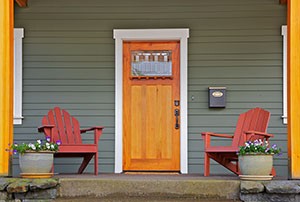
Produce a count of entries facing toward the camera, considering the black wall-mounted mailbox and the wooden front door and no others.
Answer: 2

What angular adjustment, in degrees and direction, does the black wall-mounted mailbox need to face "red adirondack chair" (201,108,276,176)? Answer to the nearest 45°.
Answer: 0° — it already faces it

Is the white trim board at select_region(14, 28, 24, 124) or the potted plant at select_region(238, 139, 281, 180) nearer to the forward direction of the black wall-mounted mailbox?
the potted plant

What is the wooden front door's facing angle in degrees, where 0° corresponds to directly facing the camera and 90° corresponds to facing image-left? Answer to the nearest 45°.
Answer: approximately 0°

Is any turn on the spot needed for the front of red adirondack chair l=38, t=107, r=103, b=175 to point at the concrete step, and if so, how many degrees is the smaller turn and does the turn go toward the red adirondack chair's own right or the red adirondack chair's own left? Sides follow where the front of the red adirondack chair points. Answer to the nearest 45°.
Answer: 0° — it already faces it

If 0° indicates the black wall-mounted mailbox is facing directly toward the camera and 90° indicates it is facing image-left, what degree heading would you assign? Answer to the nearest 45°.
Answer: approximately 0°

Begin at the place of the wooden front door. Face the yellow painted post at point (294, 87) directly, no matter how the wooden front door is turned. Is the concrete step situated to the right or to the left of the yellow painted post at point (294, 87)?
right

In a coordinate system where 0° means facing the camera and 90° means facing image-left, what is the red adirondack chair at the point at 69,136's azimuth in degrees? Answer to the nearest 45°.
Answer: approximately 315°

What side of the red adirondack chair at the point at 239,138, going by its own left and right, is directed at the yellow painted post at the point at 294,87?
left

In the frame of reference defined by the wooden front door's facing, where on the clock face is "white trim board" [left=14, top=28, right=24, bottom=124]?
The white trim board is roughly at 3 o'clock from the wooden front door.

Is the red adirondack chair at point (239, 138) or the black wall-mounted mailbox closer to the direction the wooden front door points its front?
the red adirondack chair
